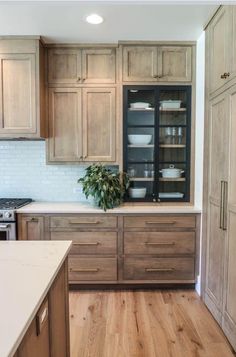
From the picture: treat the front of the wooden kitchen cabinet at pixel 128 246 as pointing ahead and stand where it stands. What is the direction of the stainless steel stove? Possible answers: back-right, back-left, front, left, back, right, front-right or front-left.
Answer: right

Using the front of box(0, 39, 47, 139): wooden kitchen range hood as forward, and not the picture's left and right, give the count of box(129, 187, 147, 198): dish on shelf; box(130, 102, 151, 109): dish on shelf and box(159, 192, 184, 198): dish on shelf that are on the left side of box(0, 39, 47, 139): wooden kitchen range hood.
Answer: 3

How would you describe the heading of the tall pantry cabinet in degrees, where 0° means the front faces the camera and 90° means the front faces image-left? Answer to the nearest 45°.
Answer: approximately 90°

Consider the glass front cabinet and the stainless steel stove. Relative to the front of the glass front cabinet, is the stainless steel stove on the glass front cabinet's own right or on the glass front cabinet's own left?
on the glass front cabinet's own right

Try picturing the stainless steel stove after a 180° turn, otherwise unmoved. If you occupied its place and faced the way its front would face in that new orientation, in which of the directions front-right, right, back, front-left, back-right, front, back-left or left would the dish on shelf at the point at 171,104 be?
right

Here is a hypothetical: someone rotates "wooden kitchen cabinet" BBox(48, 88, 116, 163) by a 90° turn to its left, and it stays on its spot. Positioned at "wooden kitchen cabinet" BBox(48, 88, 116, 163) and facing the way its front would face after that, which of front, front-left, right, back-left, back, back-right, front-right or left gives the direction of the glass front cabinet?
front

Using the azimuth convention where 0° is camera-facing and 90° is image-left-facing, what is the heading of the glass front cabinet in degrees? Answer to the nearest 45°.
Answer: approximately 0°

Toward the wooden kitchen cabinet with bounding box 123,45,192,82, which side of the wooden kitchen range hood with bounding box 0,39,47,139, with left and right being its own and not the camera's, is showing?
left

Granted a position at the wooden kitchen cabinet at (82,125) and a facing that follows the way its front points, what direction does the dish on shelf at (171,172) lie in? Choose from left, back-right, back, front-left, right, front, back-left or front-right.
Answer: left
